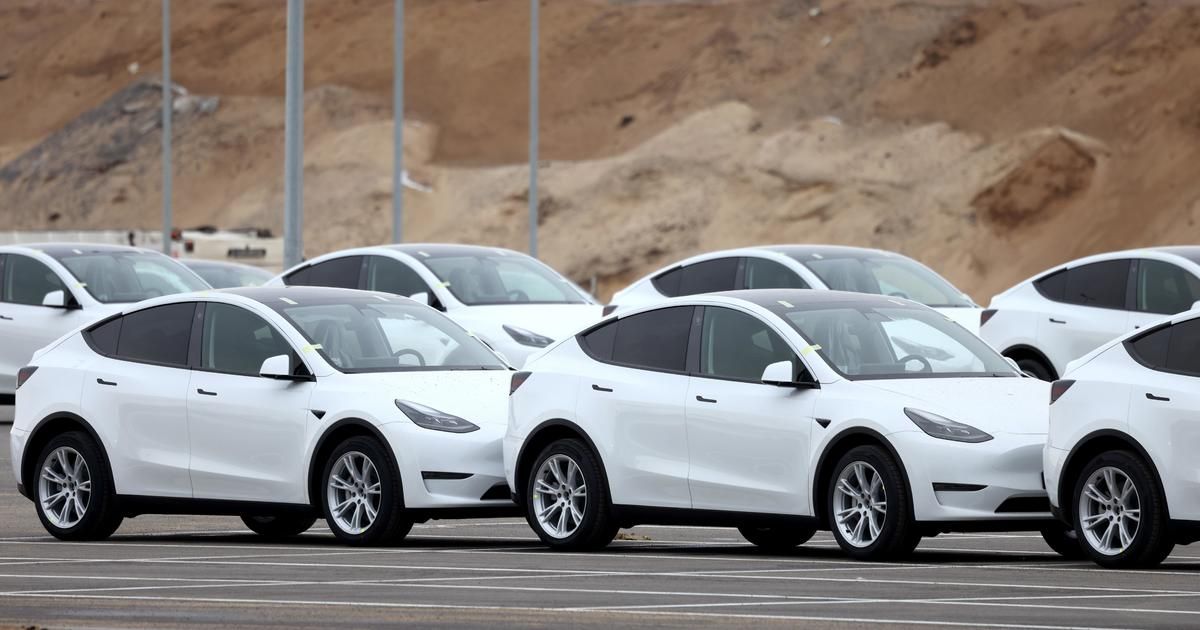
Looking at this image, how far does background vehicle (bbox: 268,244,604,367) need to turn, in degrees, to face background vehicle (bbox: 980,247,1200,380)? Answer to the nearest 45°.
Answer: approximately 45° to its left

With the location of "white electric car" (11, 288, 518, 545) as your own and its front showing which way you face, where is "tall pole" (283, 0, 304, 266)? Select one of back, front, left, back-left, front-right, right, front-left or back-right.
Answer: back-left

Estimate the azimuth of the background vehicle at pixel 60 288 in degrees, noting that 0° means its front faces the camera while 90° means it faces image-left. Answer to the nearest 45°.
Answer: approximately 315°

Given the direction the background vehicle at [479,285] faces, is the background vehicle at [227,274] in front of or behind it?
behind

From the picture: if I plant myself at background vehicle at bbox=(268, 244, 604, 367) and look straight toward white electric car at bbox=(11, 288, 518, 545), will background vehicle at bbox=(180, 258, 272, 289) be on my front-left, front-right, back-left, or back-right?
back-right

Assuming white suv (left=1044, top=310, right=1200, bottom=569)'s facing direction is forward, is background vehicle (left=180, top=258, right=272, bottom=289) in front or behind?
behind

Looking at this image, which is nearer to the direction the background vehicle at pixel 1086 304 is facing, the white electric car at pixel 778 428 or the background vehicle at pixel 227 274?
the white electric car

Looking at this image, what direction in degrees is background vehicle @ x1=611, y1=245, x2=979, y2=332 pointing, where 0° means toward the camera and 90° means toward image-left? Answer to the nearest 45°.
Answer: approximately 315°
